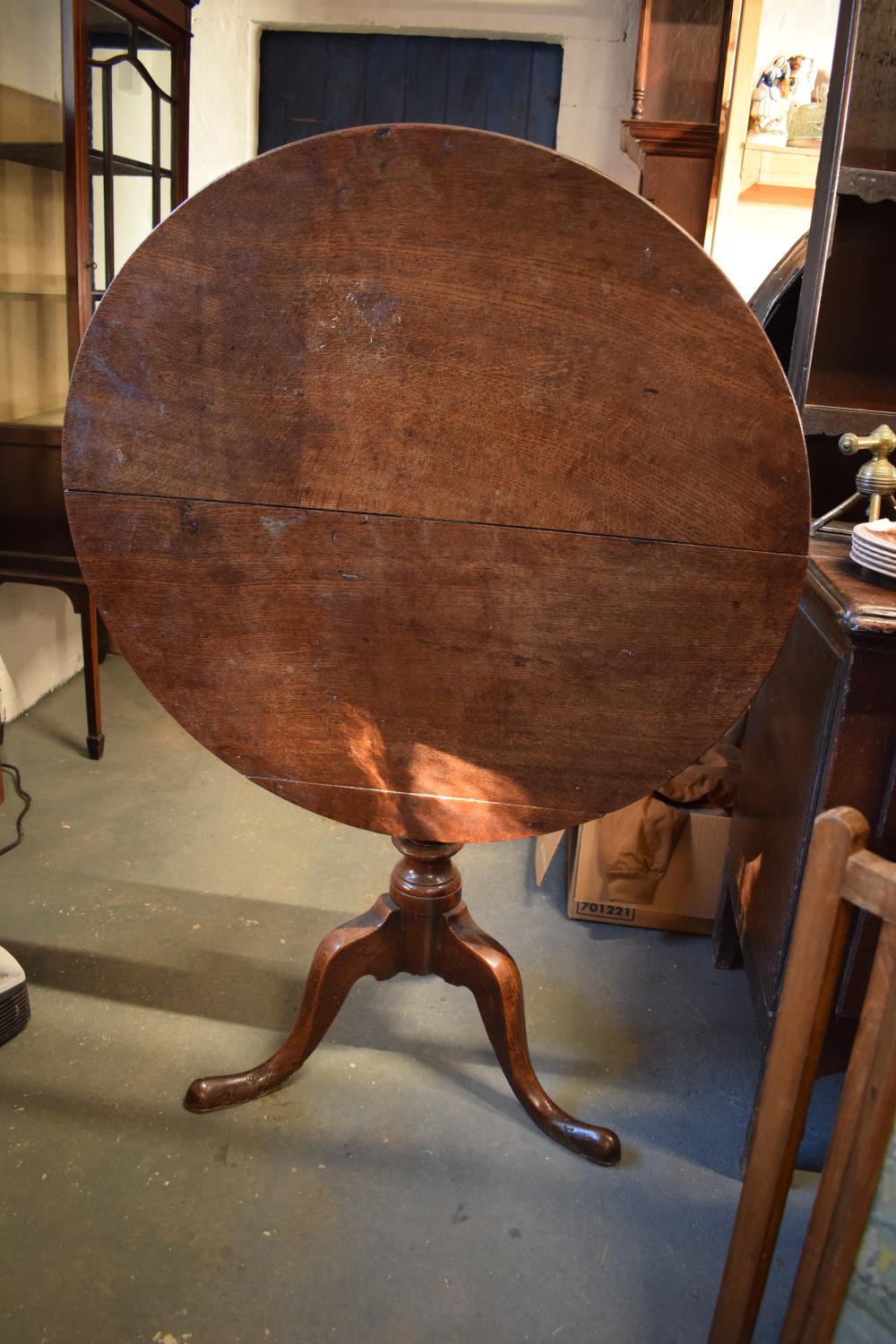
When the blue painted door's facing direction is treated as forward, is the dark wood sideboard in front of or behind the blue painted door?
in front

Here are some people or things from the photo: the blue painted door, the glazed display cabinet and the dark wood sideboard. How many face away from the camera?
0

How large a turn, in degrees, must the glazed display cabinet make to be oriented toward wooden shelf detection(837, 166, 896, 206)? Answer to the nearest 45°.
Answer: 0° — it already faces it

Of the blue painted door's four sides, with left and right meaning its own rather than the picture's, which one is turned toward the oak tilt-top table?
front

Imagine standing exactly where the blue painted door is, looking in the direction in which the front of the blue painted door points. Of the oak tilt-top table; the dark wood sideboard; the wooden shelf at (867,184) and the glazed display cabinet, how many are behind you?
0

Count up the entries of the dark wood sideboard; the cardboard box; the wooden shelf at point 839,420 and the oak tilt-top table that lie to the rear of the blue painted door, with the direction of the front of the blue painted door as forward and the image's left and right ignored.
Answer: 0

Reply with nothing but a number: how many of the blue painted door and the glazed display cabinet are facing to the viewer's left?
0

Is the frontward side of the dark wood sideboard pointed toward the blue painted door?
no

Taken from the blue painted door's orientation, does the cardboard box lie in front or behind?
in front

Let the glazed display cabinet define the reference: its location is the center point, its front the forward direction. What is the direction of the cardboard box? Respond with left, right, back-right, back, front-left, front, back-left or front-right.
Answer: front

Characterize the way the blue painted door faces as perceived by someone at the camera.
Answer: facing the viewer
